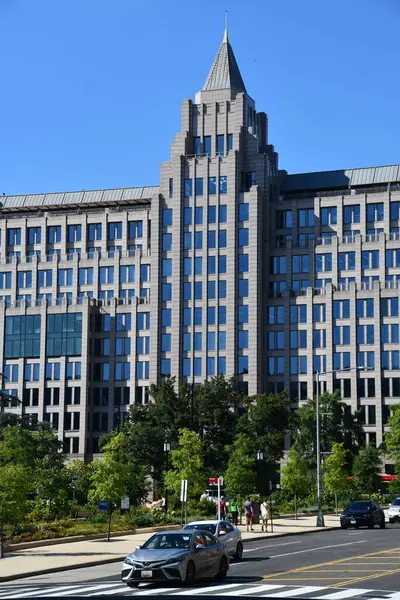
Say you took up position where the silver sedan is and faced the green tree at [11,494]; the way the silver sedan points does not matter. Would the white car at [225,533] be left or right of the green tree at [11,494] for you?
right

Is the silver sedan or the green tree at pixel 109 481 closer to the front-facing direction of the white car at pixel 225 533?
the silver sedan

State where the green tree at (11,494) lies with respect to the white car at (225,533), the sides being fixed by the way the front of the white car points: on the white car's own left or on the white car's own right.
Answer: on the white car's own right

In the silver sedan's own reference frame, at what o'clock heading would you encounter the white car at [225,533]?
The white car is roughly at 5 o'clock from the silver sedan.

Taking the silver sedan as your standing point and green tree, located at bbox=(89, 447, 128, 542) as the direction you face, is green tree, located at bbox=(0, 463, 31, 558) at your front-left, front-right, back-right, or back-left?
front-left

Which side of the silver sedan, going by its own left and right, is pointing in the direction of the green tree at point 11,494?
right

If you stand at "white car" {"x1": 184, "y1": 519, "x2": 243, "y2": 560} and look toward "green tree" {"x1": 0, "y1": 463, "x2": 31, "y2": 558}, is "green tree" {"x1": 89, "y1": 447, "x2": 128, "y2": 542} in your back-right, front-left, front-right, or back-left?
front-right

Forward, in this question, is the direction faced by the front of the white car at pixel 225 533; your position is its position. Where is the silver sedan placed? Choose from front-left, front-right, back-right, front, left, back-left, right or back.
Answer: front-left

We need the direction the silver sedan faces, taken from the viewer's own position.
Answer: facing the viewer and to the left of the viewer

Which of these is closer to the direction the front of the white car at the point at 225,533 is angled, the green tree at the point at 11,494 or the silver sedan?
the silver sedan

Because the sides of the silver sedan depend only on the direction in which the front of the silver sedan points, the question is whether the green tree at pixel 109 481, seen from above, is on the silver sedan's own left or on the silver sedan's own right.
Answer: on the silver sedan's own right

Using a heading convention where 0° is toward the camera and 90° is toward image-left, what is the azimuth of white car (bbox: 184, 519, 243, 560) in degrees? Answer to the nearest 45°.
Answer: approximately 45°

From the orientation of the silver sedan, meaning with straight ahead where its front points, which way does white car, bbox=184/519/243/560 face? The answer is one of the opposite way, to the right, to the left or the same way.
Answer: the same way
